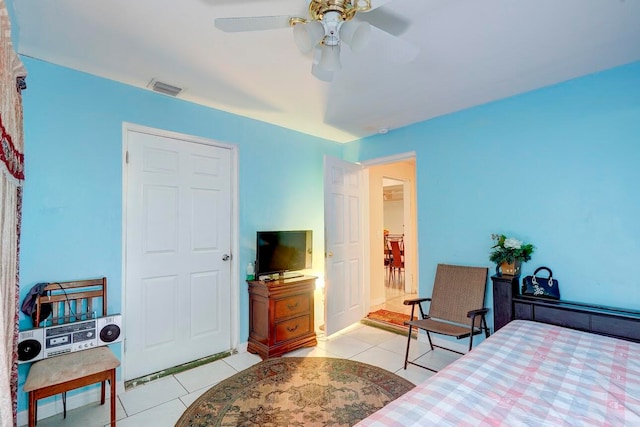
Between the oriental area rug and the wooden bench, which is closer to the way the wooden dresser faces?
the oriental area rug

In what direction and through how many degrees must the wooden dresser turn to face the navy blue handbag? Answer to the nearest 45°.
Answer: approximately 45° to its left

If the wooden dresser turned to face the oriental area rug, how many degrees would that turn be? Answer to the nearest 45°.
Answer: approximately 45° to its right

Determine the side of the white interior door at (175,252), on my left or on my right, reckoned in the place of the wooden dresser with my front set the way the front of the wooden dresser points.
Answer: on my right

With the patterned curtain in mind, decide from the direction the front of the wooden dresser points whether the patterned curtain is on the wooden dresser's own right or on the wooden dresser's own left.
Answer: on the wooden dresser's own right

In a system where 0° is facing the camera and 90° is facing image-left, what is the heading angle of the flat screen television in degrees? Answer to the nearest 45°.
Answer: approximately 315°

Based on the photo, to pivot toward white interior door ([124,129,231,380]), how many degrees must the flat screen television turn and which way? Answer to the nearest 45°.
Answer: approximately 135° to its right

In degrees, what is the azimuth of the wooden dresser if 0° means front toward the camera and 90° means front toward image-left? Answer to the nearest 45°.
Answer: approximately 315°

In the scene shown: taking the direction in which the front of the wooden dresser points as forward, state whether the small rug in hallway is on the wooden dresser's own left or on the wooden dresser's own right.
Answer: on the wooden dresser's own left
